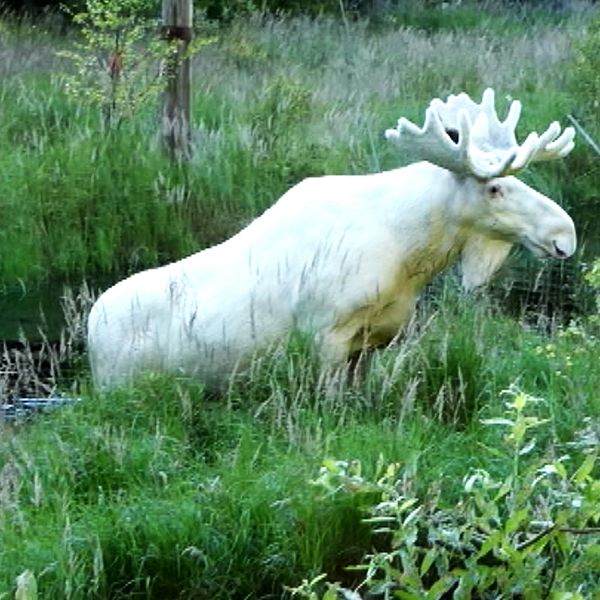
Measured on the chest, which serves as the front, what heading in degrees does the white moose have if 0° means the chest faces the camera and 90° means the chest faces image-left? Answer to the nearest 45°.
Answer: approximately 270°

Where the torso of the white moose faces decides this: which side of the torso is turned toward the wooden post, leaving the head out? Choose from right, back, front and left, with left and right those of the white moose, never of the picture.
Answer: left
